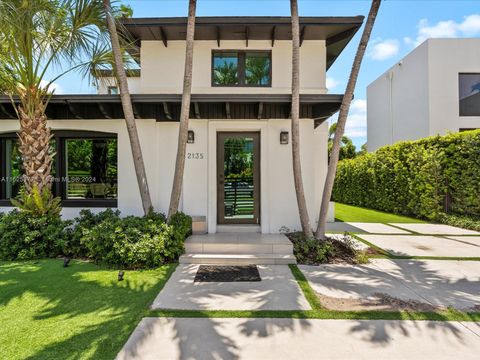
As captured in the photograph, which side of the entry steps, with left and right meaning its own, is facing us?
front

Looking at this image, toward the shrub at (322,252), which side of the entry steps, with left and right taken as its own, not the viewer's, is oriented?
left

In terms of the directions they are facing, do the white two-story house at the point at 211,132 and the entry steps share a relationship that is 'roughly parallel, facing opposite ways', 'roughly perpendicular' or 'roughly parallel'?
roughly parallel

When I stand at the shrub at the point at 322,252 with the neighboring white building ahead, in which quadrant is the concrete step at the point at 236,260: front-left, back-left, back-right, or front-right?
back-left

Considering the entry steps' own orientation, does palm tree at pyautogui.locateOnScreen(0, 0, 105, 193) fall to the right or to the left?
on its right

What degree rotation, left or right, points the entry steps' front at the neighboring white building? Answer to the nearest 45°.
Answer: approximately 135° to its left

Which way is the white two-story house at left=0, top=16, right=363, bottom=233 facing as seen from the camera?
toward the camera

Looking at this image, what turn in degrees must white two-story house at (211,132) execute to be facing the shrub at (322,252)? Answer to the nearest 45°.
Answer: approximately 45° to its left

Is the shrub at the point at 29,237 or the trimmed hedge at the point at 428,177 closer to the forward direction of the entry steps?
the shrub

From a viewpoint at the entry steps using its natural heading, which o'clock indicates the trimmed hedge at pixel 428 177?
The trimmed hedge is roughly at 8 o'clock from the entry steps.

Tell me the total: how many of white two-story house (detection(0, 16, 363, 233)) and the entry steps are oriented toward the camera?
2

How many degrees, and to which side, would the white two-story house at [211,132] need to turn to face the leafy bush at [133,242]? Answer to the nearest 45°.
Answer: approximately 45° to its right
